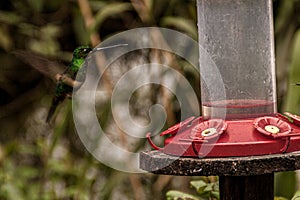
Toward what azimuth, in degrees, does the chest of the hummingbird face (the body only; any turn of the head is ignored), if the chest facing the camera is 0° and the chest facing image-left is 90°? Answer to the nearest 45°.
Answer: approximately 270°

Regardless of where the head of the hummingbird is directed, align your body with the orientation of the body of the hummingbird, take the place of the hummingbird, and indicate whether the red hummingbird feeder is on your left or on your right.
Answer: on your right

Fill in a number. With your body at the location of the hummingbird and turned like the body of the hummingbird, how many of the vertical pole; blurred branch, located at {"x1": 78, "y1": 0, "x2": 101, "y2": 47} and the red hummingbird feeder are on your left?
1

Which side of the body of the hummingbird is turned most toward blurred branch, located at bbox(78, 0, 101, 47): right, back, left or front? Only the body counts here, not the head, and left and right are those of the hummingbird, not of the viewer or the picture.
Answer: left
